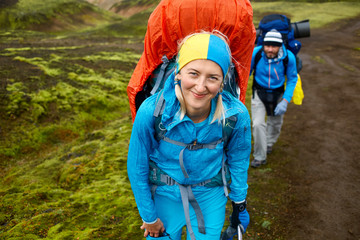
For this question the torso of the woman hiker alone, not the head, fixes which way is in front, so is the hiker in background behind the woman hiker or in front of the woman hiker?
behind

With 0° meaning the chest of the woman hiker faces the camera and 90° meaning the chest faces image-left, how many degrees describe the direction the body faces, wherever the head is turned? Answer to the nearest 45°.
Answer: approximately 0°

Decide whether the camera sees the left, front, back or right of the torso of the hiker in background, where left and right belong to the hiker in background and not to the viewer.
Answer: front

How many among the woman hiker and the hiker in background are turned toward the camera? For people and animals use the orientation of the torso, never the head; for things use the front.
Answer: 2

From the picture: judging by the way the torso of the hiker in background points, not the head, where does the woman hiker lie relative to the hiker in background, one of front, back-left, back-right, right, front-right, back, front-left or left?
front
